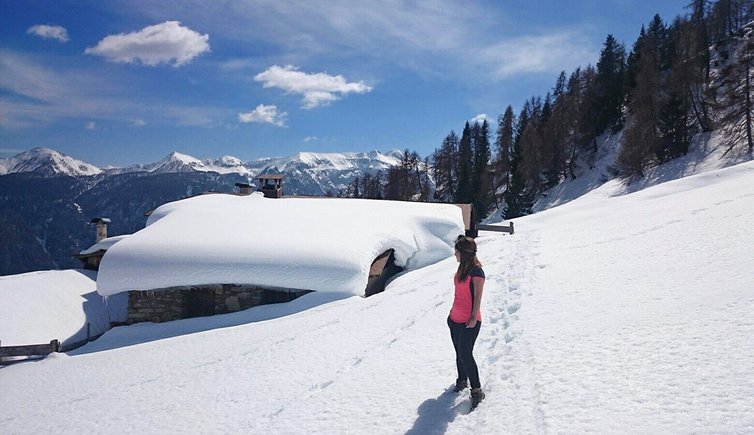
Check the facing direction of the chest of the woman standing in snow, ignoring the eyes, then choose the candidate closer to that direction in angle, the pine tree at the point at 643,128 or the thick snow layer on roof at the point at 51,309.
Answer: the thick snow layer on roof

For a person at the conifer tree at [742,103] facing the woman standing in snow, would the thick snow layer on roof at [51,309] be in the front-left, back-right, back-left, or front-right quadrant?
front-right

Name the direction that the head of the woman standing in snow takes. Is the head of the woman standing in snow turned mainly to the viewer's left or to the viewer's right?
to the viewer's left
